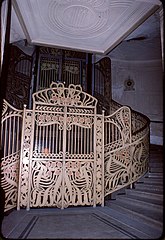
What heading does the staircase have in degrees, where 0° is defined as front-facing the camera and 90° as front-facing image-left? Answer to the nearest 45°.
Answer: approximately 45°

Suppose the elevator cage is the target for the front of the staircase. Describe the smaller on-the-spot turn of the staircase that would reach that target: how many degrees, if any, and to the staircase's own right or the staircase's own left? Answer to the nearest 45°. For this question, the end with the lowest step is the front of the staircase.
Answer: approximately 45° to the staircase's own right

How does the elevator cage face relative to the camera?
toward the camera

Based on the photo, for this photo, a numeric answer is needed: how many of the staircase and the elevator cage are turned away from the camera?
0

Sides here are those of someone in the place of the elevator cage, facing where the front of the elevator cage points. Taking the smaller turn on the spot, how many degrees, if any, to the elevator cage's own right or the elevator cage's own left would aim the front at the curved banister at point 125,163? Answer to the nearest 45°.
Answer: approximately 90° to the elevator cage's own left
